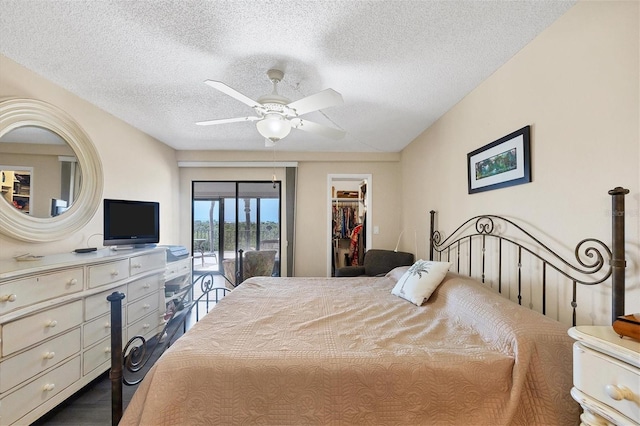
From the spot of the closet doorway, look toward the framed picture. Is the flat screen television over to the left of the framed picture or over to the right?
right

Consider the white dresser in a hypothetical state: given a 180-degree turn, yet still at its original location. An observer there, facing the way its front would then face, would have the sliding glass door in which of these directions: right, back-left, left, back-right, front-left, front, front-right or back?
right

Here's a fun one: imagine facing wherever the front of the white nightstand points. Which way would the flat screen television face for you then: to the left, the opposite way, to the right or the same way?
the opposite way

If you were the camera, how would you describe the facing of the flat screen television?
facing the viewer and to the right of the viewer

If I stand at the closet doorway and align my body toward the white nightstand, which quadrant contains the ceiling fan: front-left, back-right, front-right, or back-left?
front-right

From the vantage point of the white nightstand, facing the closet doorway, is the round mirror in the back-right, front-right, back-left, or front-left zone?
front-left

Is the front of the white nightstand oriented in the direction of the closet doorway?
no

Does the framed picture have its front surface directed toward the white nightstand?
no

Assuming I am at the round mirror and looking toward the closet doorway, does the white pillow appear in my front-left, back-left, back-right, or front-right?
front-right

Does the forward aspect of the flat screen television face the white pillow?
yes

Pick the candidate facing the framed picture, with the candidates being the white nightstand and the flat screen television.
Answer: the flat screen television

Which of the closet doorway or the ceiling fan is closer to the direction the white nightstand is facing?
the ceiling fan

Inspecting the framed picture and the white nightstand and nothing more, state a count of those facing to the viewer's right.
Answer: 0

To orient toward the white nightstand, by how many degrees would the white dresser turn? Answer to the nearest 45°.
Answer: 0° — it already faces it

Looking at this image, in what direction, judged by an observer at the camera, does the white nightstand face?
facing the viewer and to the left of the viewer

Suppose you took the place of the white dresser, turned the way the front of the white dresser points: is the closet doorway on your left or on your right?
on your left

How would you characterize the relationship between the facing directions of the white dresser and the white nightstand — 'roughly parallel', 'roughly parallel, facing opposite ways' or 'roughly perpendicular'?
roughly parallel, facing opposite ways
